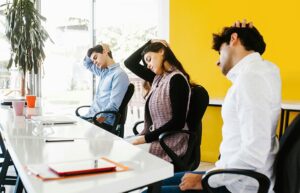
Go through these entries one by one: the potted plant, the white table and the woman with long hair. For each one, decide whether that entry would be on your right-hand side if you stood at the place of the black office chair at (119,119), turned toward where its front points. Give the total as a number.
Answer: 1

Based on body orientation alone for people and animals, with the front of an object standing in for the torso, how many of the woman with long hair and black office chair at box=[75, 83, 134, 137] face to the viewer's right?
0

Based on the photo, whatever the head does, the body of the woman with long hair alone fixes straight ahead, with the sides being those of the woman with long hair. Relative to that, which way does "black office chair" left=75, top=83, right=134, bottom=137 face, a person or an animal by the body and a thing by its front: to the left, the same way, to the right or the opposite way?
the same way

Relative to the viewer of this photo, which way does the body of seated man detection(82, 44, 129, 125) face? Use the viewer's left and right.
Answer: facing the viewer and to the left of the viewer

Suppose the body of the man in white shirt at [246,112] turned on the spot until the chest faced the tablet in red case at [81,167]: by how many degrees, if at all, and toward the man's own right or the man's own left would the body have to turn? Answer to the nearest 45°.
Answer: approximately 45° to the man's own left

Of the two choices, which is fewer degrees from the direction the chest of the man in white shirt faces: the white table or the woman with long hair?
the white table

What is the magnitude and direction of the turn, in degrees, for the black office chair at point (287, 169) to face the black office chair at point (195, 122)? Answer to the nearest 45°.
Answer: approximately 45° to its right

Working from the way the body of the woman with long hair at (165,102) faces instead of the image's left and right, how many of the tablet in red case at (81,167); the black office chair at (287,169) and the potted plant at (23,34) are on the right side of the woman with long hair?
1

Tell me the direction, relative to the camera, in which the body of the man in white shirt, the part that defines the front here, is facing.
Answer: to the viewer's left

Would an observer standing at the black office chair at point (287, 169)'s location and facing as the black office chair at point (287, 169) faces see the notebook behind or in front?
in front

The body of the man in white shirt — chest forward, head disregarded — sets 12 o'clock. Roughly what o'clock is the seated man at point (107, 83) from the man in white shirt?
The seated man is roughly at 2 o'clock from the man in white shirt.

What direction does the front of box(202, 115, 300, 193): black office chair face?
to the viewer's left

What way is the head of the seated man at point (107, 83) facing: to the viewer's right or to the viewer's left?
to the viewer's left

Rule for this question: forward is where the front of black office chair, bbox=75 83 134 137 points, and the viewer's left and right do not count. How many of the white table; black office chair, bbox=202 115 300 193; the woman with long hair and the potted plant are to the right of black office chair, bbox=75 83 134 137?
1
